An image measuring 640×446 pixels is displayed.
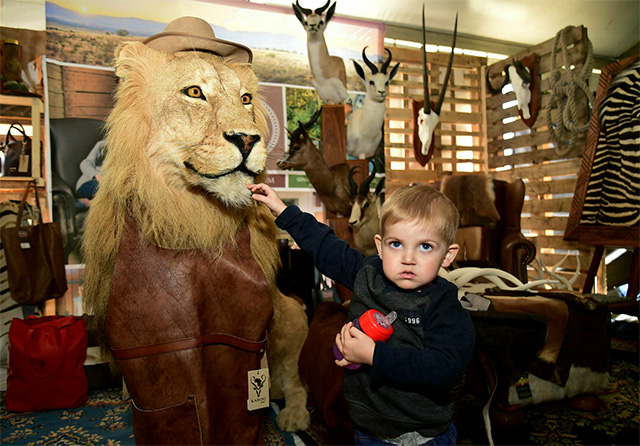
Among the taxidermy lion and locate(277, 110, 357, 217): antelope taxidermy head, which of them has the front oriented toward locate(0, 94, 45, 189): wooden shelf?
the antelope taxidermy head

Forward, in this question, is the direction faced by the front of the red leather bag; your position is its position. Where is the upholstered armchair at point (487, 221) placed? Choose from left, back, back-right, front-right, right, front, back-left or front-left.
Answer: left

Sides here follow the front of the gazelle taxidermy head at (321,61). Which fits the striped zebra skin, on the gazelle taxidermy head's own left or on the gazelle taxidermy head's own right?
on the gazelle taxidermy head's own left

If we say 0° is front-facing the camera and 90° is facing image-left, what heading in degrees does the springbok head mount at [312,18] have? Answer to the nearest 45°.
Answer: approximately 0°

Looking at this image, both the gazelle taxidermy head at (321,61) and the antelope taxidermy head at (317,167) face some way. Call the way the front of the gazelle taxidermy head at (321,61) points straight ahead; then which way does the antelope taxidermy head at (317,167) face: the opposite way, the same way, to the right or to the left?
to the right

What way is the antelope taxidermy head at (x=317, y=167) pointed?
to the viewer's left

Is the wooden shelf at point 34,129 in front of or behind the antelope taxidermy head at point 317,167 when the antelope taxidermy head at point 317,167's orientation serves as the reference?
in front

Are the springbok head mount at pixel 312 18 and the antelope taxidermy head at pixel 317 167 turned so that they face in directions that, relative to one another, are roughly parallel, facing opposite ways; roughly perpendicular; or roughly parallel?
roughly perpendicular

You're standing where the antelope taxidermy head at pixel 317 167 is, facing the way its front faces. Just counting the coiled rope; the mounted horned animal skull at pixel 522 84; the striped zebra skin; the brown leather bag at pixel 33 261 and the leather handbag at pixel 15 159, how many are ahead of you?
2

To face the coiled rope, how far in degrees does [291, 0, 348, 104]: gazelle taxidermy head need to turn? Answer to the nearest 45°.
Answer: approximately 90° to its left

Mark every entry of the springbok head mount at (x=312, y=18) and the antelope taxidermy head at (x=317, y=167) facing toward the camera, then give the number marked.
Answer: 1

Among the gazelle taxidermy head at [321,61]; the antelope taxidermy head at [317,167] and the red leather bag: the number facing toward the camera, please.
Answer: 2

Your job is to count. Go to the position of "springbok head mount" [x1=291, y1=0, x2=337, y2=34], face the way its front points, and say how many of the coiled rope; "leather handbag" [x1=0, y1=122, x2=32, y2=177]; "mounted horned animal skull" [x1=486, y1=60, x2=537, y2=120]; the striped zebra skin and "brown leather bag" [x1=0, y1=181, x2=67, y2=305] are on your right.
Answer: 2
